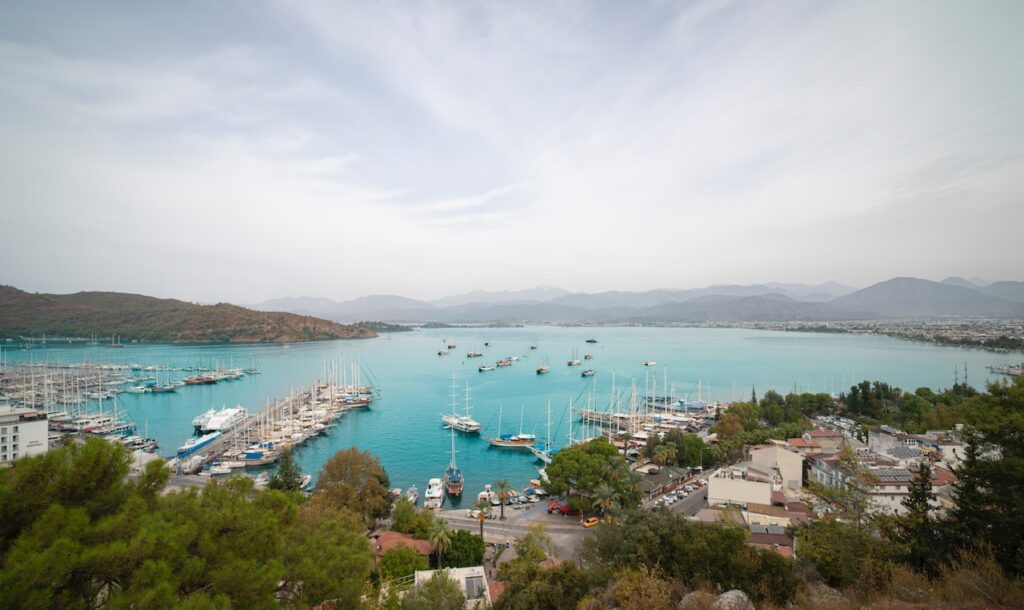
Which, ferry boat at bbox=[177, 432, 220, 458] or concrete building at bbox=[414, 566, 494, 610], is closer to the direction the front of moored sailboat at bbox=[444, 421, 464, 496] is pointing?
the ferry boat

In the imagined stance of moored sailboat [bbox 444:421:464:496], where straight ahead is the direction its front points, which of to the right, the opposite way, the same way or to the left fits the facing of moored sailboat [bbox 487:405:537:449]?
to the left

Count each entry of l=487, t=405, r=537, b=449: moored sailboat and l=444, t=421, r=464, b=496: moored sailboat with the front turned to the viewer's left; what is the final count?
1

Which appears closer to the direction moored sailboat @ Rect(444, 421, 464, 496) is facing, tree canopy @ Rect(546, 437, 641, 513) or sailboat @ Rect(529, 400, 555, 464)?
the sailboat

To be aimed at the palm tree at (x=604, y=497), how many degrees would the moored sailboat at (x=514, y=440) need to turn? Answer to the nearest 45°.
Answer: approximately 90° to its left

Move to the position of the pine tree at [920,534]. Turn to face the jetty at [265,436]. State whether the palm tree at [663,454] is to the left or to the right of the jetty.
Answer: right

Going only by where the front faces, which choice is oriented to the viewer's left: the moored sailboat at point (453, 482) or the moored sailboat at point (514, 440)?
the moored sailboat at point (514, 440)

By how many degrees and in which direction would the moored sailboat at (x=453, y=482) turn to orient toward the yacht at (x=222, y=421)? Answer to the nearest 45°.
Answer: approximately 45° to its left

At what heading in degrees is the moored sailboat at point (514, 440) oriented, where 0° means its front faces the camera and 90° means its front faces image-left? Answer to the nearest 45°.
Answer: approximately 90°

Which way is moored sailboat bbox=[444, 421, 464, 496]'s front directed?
away from the camera

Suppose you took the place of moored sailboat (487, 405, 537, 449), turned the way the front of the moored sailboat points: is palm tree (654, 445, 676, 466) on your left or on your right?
on your left

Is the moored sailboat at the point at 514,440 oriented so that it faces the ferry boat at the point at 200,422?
yes
